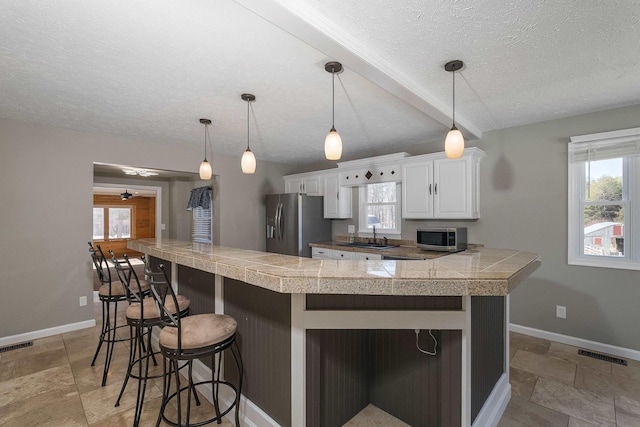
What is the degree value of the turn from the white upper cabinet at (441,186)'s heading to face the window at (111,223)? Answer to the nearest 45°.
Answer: approximately 45° to its right

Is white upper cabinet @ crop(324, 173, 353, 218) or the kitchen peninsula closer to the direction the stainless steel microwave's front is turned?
the kitchen peninsula

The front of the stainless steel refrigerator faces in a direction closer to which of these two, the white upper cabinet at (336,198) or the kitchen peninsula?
the kitchen peninsula

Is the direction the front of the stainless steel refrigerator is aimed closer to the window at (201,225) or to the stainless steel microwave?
the window

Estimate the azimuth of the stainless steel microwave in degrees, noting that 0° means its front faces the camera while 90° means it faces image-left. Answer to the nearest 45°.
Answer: approximately 45°

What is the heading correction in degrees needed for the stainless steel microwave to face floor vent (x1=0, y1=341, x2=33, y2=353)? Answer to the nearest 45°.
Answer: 0° — it already faces it

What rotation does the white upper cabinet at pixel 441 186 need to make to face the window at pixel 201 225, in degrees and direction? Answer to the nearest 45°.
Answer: approximately 45° to its right

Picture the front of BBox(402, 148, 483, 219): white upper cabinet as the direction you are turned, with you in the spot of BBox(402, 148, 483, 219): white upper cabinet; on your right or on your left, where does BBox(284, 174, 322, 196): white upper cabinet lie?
on your right

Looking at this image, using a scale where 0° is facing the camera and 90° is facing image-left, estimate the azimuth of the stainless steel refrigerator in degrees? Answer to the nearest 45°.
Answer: approximately 45°

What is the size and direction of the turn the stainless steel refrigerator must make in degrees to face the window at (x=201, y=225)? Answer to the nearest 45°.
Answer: approximately 45° to its right

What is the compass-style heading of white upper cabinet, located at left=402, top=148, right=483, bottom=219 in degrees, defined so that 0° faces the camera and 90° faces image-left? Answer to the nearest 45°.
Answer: approximately 45°
